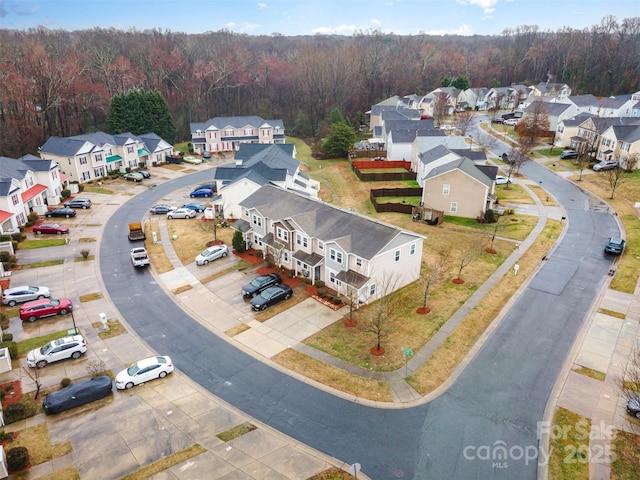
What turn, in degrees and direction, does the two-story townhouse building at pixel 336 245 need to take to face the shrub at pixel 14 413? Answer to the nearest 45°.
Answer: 0° — it already faces it

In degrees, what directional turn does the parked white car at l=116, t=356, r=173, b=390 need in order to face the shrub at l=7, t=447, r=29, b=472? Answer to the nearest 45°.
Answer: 0° — it already faces it

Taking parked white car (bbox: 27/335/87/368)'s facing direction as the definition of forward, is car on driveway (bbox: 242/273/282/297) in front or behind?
behind

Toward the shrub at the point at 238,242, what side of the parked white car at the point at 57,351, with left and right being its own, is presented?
back
